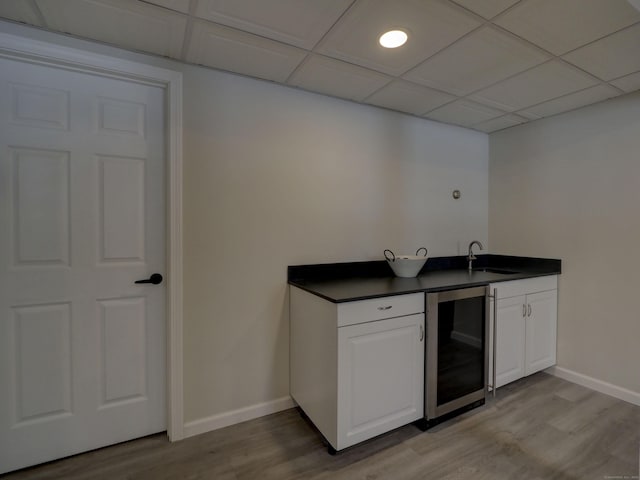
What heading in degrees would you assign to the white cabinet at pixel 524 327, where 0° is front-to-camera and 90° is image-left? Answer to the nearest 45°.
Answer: approximately 315°

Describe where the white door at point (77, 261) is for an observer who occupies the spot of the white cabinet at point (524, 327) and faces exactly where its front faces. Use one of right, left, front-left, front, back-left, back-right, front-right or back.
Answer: right

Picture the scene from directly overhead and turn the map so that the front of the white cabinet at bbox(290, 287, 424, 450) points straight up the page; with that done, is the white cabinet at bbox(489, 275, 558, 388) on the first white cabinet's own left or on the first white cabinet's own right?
on the first white cabinet's own left

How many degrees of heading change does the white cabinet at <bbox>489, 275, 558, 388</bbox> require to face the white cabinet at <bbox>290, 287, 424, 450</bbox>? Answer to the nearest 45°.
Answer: approximately 90° to its right

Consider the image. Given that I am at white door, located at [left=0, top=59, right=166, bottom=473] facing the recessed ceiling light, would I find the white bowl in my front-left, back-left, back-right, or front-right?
front-left

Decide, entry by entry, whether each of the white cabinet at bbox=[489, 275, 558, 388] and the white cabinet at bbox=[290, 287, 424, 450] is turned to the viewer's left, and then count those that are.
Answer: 0

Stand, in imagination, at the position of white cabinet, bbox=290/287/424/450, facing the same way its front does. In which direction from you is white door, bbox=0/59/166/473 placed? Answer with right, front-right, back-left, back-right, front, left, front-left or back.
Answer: back-right

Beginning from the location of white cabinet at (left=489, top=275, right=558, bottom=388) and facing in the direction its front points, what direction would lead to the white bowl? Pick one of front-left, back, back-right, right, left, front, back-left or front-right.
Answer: right
